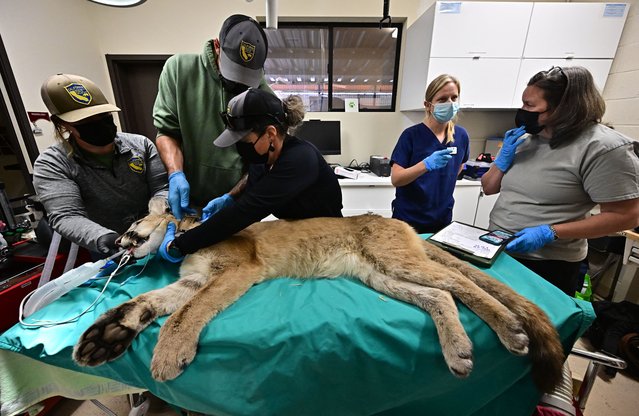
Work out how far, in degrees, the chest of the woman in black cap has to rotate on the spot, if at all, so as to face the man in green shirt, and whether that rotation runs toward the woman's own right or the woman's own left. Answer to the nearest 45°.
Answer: approximately 45° to the woman's own right

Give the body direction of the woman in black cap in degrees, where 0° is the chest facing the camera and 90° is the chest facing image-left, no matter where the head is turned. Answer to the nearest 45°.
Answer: approximately 90°

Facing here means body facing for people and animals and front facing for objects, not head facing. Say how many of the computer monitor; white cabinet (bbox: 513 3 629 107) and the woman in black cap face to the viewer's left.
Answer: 1

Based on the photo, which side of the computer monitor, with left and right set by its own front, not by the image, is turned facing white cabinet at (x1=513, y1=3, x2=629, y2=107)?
left

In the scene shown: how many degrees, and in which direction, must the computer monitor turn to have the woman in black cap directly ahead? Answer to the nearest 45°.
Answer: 0° — it already faces them

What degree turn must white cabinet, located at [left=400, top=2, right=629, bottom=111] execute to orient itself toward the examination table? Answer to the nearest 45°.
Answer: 0° — it already faces it

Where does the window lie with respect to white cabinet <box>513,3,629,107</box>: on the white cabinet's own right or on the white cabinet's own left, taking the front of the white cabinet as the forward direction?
on the white cabinet's own right

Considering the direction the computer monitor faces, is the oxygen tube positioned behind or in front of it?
in front

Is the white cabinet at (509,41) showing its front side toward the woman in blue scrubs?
yes

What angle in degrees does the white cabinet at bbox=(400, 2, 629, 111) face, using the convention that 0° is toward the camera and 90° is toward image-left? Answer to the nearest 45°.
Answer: approximately 0°

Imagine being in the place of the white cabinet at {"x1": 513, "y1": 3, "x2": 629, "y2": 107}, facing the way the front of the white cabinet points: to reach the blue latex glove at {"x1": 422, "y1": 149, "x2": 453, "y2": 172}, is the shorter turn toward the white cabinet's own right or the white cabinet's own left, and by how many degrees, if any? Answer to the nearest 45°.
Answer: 0° — it already faces it

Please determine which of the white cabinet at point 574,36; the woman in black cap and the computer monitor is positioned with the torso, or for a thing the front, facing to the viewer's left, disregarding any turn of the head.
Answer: the woman in black cap
